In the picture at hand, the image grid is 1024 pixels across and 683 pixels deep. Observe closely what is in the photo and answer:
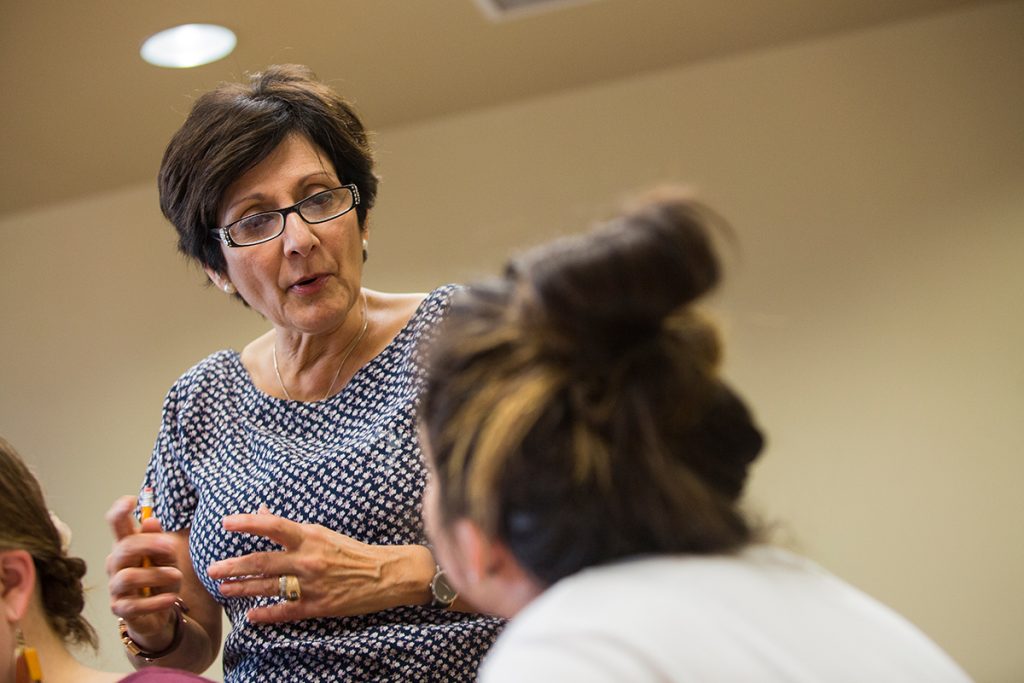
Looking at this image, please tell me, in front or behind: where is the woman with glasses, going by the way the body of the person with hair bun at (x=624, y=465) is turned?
in front

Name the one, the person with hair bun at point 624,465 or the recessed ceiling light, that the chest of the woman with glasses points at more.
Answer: the person with hair bun

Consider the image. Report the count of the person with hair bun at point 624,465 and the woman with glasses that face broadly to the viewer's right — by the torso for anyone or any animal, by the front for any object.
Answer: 0

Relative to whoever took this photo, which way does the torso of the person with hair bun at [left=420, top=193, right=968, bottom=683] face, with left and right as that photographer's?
facing away from the viewer and to the left of the viewer

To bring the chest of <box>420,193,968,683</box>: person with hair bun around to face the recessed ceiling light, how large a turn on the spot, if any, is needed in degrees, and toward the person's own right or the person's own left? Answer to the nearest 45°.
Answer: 0° — they already face it

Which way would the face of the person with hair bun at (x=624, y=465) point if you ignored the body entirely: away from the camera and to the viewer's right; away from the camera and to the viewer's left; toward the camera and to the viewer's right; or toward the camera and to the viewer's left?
away from the camera and to the viewer's left

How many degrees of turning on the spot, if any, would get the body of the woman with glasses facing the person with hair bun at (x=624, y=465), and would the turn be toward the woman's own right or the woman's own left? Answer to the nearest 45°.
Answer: approximately 45° to the woman's own left

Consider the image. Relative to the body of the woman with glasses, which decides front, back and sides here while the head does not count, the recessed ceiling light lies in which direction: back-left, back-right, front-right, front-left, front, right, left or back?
back-right
